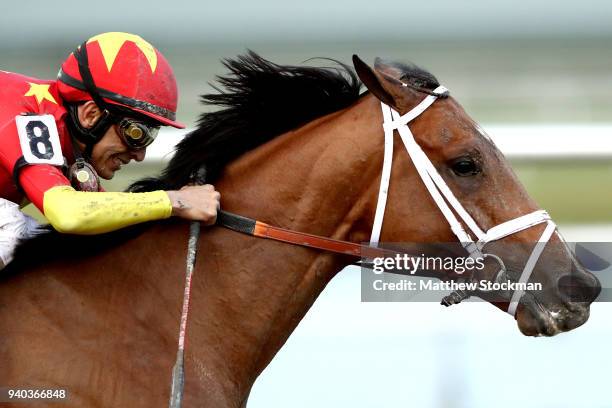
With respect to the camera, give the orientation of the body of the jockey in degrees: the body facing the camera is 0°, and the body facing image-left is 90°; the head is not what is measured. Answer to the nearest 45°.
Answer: approximately 270°

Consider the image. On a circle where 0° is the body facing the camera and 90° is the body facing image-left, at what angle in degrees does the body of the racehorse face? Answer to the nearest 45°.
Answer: approximately 270°
